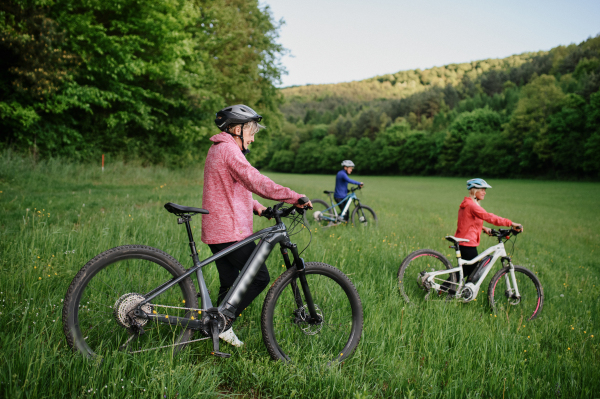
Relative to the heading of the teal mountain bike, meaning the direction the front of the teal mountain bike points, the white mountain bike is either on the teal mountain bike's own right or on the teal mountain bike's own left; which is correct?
on the teal mountain bike's own right

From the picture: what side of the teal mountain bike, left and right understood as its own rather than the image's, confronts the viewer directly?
right

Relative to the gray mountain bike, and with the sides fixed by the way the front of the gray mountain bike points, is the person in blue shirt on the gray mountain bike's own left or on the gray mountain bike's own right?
on the gray mountain bike's own left

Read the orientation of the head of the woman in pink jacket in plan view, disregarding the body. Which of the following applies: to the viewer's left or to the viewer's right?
to the viewer's right

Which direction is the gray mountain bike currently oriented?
to the viewer's right

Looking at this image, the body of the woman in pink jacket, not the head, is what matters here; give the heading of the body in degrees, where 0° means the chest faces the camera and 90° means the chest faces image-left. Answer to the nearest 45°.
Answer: approximately 270°

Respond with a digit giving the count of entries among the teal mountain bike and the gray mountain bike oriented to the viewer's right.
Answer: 2

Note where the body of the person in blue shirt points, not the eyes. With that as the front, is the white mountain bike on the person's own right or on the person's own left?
on the person's own right

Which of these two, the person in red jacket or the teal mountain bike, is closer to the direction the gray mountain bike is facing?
the person in red jacket

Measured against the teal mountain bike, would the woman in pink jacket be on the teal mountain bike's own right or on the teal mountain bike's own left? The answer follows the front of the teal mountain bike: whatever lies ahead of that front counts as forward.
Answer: on the teal mountain bike's own right

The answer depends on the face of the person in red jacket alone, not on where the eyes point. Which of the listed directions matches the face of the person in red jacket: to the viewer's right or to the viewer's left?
to the viewer's right

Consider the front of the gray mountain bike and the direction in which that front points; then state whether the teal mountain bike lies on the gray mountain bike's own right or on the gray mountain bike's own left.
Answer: on the gray mountain bike's own left

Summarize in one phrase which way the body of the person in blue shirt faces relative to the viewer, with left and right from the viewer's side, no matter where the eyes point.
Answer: facing to the right of the viewer
